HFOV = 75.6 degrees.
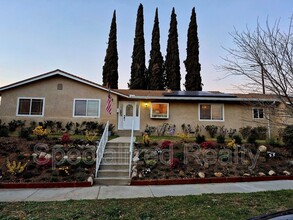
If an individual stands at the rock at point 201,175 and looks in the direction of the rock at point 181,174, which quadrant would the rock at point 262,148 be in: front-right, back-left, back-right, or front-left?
back-right

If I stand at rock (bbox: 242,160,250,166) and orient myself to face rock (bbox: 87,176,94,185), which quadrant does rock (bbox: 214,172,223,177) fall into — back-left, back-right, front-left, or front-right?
front-left

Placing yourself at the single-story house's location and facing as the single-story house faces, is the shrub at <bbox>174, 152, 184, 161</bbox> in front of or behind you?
in front

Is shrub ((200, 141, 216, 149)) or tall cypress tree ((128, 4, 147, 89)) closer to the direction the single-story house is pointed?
the shrub

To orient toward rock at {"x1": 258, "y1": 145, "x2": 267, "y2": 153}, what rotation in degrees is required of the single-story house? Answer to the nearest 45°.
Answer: approximately 45° to its left

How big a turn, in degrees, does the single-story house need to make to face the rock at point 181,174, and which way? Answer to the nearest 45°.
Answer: approximately 45° to its left

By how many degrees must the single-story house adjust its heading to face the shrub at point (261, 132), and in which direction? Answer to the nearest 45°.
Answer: approximately 90° to its left

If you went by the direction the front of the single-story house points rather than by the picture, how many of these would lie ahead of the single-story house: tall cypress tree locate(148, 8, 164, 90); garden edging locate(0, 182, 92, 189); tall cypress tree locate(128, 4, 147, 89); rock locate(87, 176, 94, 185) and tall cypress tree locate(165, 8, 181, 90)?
2

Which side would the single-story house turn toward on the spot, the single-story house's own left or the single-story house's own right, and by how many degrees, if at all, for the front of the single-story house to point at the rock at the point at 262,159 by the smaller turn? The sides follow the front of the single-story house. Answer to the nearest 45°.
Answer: approximately 45° to the single-story house's own left

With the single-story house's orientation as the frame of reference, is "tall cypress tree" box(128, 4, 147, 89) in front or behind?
behind

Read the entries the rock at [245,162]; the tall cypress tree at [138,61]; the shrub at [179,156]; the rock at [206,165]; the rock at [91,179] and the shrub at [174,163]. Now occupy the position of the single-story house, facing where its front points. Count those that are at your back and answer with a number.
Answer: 1

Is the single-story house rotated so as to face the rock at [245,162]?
no

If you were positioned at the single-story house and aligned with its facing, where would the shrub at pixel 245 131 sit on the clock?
The shrub is roughly at 9 o'clock from the single-story house.

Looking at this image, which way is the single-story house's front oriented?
toward the camera

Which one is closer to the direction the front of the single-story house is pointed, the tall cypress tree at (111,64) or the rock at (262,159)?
the rock

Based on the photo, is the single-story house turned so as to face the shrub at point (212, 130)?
no

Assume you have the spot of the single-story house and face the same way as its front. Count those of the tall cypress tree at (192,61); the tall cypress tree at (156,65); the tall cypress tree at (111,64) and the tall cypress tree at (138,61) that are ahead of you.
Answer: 0

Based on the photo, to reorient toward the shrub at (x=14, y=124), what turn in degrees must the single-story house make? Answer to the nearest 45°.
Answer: approximately 90° to its right

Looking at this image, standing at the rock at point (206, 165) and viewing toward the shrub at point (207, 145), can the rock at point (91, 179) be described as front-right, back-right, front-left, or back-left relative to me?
back-left

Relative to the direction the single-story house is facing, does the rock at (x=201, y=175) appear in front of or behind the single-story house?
in front

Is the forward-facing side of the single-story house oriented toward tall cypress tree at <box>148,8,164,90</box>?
no

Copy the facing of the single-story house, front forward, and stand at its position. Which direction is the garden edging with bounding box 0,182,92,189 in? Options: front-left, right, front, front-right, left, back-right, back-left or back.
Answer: front
